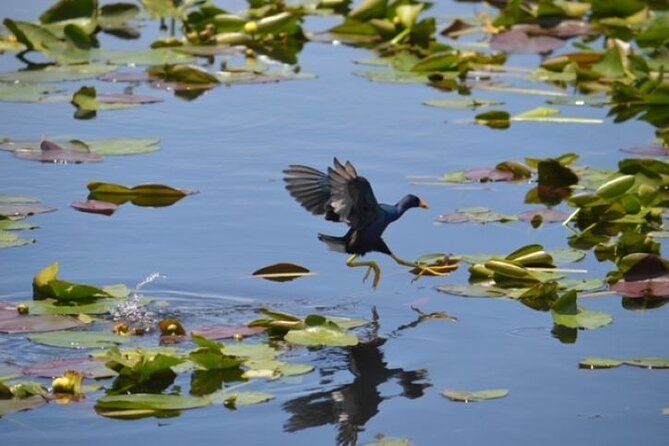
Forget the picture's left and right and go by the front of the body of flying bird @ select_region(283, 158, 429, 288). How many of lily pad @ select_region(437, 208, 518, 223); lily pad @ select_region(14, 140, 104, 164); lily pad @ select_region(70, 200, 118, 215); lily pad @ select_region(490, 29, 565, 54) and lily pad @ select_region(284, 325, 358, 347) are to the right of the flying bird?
1

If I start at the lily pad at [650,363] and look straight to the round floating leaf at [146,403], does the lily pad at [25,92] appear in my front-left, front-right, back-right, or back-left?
front-right

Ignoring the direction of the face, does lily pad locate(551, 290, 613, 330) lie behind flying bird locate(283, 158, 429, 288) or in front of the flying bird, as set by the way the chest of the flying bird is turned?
in front

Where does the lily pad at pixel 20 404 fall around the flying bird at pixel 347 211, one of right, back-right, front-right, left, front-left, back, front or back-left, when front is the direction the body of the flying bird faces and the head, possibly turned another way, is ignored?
back-right

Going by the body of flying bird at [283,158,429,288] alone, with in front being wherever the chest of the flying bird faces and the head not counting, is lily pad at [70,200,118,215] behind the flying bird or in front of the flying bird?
behind

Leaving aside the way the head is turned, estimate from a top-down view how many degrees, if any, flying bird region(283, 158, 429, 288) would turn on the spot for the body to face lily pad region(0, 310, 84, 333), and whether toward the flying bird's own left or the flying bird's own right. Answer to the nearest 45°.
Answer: approximately 135° to the flying bird's own right

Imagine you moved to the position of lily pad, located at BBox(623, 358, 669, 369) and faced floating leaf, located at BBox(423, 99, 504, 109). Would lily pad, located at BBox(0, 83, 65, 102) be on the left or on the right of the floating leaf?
left

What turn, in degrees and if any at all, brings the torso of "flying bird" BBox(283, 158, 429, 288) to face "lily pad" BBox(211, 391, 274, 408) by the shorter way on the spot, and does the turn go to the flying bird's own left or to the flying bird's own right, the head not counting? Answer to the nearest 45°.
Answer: approximately 90° to the flying bird's own right

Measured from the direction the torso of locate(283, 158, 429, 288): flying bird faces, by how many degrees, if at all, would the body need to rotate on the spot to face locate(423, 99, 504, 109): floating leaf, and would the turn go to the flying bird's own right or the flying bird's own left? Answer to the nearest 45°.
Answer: approximately 90° to the flying bird's own left

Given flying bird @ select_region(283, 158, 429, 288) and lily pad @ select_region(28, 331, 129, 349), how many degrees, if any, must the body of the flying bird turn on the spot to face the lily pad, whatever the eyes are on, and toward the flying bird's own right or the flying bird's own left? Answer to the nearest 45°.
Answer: approximately 135° to the flying bird's own right

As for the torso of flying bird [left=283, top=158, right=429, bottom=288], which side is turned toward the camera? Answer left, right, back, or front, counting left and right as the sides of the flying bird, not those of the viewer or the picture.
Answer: right

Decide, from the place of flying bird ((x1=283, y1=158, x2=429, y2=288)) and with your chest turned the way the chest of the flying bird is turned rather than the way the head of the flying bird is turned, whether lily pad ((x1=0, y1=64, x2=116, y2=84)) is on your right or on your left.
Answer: on your left
